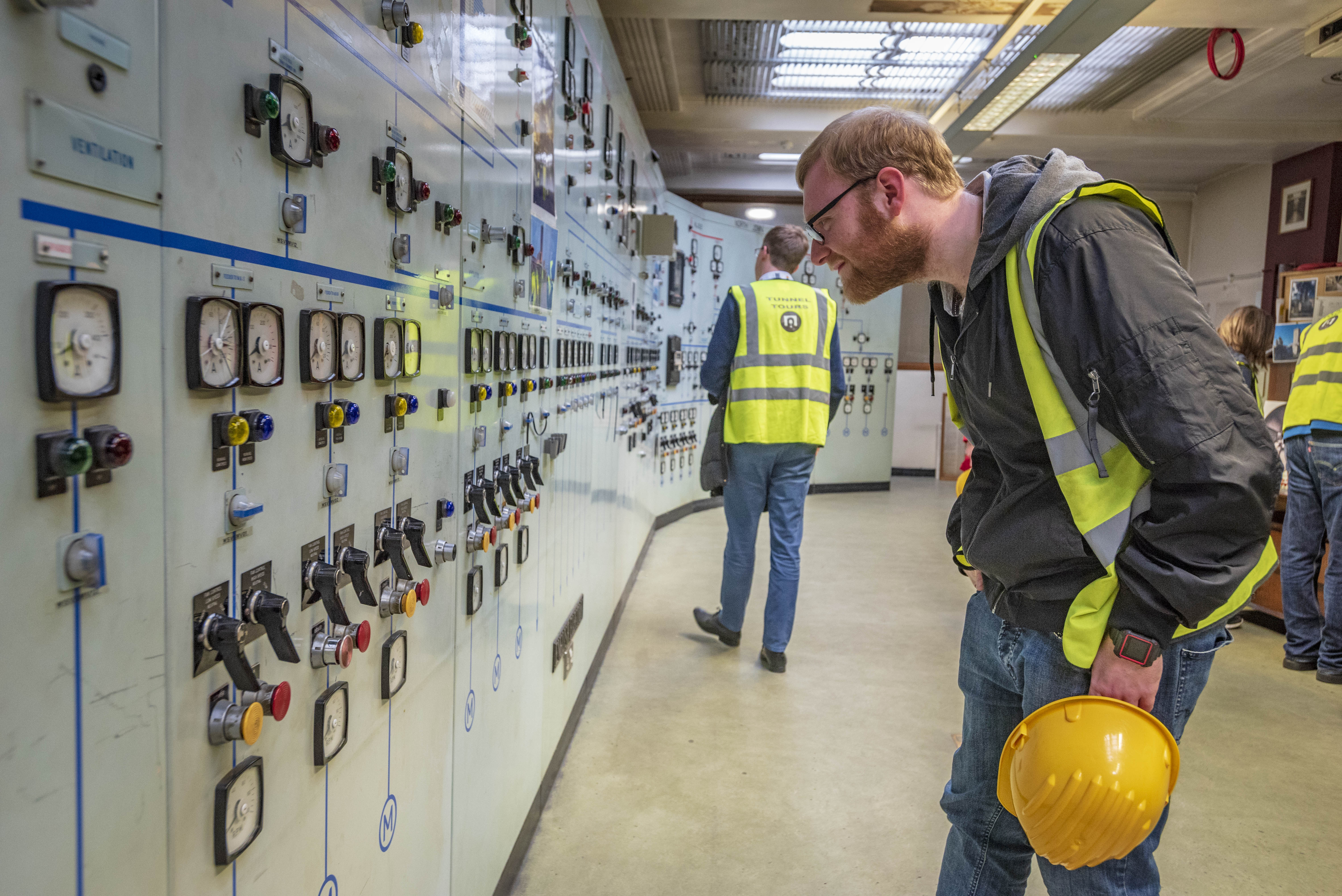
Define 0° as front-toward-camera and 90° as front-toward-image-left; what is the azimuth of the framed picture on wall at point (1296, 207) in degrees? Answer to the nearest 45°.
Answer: approximately 45°

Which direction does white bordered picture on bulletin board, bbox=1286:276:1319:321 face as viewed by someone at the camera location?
facing the viewer and to the left of the viewer

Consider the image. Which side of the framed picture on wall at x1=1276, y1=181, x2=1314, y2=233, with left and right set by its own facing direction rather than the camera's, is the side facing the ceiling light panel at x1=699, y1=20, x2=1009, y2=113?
front

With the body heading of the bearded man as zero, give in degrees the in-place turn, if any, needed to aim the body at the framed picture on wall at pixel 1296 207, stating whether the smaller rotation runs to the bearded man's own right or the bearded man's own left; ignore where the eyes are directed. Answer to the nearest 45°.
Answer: approximately 135° to the bearded man's own right

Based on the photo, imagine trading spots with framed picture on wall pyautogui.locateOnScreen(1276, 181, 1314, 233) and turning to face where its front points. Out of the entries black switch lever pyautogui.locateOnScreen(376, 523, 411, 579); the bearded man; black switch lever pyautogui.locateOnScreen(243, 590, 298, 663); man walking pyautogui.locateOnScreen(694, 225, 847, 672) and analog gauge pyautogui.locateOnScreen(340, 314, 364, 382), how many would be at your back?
0

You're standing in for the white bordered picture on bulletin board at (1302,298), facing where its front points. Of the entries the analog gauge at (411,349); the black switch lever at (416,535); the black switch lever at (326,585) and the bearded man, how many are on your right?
0

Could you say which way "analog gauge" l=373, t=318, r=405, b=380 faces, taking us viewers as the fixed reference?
facing the viewer and to the right of the viewer

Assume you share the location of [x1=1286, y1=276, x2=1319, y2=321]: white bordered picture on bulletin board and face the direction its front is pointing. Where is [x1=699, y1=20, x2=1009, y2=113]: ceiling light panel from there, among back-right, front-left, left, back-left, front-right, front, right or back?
front

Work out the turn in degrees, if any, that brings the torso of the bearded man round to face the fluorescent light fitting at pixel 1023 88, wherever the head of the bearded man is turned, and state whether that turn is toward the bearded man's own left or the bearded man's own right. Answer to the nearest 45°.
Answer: approximately 135° to the bearded man's own right

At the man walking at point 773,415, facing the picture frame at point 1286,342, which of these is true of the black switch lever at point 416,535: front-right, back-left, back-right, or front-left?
back-right

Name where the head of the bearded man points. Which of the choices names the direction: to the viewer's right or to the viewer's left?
to the viewer's left

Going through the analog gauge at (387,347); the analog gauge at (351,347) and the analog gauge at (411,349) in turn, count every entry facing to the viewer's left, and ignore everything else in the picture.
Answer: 0

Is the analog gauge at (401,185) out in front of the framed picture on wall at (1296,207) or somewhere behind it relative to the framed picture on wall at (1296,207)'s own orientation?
in front

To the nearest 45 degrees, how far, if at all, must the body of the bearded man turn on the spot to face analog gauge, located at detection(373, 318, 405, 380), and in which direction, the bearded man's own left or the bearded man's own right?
approximately 45° to the bearded man's own right

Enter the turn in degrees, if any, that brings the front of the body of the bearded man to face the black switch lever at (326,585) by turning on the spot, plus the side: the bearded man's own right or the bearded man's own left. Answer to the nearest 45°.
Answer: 0° — they already face it
